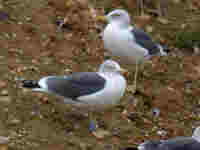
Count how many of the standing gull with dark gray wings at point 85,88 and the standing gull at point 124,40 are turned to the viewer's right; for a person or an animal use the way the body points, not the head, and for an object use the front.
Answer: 1

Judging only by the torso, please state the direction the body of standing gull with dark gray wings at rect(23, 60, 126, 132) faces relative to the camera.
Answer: to the viewer's right

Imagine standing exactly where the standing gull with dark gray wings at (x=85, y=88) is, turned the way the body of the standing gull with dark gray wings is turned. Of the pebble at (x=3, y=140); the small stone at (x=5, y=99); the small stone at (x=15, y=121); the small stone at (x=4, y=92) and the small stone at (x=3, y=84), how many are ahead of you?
0

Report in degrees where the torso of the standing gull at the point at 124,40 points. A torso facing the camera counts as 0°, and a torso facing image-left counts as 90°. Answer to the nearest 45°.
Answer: approximately 45°

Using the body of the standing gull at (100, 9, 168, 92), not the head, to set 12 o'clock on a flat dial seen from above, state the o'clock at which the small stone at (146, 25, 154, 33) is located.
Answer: The small stone is roughly at 5 o'clock from the standing gull.

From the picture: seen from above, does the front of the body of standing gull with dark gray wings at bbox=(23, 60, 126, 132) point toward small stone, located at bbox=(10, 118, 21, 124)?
no

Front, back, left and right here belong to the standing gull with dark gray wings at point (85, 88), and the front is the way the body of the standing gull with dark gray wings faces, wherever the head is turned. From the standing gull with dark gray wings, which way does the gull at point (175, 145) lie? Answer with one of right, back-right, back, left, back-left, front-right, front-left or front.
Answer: front-right

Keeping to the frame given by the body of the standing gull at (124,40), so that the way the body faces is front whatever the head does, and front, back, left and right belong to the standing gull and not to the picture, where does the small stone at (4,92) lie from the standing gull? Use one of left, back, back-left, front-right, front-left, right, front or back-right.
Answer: front

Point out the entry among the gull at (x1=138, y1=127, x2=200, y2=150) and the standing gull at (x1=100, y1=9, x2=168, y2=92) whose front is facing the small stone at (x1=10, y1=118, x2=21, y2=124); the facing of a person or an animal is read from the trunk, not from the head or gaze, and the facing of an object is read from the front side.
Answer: the standing gull

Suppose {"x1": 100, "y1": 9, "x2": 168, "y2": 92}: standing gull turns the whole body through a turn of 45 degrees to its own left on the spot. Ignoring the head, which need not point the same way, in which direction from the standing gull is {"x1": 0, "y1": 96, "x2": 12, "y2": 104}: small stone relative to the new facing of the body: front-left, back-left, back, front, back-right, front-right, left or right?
front-right

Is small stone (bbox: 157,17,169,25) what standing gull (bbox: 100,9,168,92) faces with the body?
no
